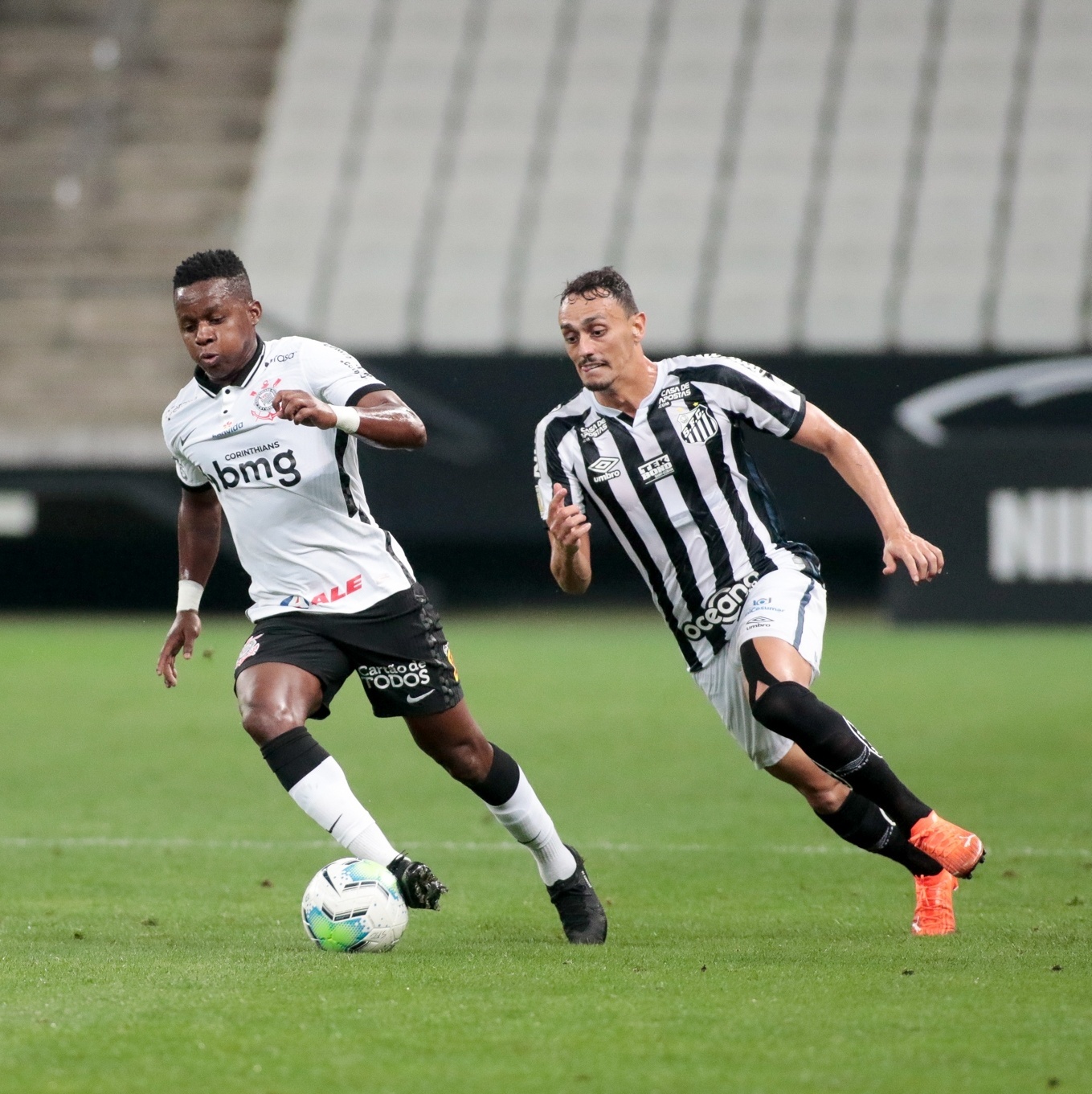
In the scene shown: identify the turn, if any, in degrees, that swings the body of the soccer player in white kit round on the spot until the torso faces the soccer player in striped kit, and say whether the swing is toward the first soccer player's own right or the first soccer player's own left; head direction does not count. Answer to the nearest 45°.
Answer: approximately 135° to the first soccer player's own left

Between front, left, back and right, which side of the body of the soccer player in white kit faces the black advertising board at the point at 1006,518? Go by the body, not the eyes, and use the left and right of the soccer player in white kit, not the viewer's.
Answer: back

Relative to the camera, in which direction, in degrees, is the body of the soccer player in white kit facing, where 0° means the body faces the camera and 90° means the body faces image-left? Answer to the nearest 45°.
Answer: approximately 45°

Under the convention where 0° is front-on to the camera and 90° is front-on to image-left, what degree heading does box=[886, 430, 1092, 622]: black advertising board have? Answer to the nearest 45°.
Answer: approximately 0°

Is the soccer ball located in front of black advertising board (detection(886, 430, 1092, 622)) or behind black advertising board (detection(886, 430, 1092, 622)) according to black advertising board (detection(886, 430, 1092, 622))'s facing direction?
in front

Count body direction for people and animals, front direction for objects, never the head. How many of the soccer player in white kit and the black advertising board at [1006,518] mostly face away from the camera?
0

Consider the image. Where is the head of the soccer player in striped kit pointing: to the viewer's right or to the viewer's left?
to the viewer's left
